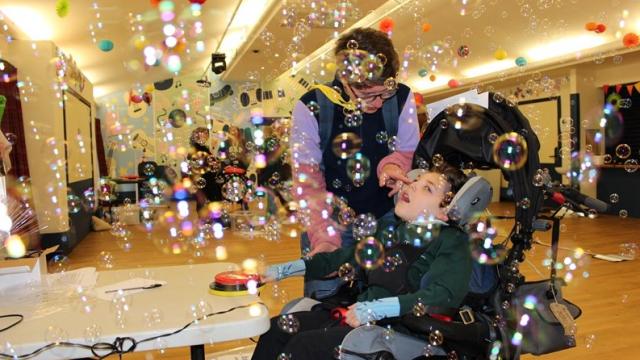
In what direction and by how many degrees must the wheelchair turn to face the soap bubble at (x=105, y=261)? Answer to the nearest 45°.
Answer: approximately 45° to its right

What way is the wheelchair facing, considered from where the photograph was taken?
facing to the left of the viewer

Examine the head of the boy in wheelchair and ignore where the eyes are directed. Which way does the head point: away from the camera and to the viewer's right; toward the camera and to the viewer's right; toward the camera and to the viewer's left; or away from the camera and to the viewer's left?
toward the camera and to the viewer's left

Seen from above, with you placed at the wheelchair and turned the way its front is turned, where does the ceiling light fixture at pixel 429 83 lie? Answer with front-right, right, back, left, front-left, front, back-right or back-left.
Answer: right

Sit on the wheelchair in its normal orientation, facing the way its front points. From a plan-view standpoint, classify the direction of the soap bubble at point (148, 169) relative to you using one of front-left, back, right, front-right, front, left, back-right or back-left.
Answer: front-right

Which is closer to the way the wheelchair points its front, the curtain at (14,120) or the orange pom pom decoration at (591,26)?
the curtain

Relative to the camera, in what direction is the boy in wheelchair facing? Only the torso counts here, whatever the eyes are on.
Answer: to the viewer's left

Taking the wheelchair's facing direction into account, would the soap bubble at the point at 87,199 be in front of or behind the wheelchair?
in front

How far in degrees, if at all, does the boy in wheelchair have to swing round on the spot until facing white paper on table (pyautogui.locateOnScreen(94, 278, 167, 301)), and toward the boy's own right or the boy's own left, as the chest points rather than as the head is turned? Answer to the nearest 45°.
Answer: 0° — they already face it

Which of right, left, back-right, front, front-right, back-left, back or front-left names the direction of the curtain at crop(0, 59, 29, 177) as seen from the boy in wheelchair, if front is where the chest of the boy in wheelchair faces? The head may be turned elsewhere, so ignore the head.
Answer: front-right

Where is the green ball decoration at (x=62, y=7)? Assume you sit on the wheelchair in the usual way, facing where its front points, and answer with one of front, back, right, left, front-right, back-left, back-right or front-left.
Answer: front-right

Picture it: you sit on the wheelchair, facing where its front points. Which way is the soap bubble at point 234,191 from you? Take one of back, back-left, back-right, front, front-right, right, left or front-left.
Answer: front-right
